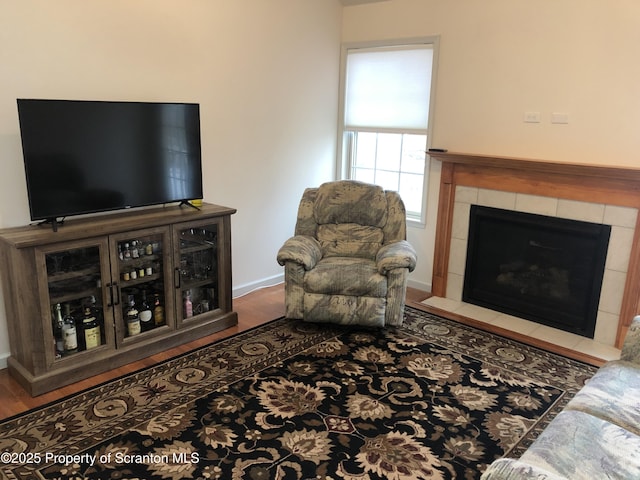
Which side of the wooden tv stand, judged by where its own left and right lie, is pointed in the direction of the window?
left

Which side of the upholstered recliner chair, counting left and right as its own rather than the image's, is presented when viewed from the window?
back

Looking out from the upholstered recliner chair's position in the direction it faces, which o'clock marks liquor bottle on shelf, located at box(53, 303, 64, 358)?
The liquor bottle on shelf is roughly at 2 o'clock from the upholstered recliner chair.

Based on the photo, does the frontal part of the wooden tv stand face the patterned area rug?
yes

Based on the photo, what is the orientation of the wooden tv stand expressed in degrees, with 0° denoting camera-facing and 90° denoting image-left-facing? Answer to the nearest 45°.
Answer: approximately 315°

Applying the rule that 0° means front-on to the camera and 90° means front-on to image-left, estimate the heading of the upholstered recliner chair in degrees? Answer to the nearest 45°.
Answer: approximately 0°

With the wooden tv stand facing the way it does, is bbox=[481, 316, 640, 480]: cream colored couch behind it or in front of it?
in front

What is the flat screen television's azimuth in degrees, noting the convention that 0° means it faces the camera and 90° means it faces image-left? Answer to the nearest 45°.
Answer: approximately 315°

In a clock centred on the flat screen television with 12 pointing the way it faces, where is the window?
The window is roughly at 10 o'clock from the flat screen television.
